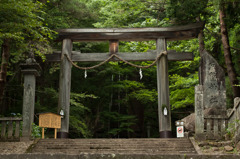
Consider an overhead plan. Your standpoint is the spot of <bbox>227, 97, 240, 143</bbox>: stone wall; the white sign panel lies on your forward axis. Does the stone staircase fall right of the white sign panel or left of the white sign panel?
left

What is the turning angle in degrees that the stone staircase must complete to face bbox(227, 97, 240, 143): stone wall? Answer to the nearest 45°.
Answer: approximately 90° to its left

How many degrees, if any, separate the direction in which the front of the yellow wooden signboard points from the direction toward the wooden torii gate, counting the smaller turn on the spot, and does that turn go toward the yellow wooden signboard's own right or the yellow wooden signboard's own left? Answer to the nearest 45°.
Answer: approximately 135° to the yellow wooden signboard's own left

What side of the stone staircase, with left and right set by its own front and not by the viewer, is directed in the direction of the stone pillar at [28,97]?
right

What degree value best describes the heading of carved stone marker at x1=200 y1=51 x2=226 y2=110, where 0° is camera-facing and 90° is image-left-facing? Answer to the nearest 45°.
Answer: approximately 0°

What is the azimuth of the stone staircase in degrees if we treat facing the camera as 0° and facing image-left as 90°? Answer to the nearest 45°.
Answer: approximately 0°

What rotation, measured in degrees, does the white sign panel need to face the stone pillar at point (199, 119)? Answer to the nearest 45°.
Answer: approximately 45° to its left

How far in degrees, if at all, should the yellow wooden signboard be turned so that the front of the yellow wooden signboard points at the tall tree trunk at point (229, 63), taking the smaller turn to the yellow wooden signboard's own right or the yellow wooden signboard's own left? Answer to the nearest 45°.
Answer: approximately 90° to the yellow wooden signboard's own left

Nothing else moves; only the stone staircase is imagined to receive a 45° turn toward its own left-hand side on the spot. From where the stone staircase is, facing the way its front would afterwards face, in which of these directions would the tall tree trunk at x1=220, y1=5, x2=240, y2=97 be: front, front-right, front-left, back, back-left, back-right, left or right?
left

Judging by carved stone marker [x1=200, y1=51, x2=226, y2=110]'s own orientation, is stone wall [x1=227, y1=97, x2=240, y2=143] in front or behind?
in front

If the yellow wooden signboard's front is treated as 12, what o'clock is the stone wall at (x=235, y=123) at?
The stone wall is roughly at 10 o'clock from the yellow wooden signboard.

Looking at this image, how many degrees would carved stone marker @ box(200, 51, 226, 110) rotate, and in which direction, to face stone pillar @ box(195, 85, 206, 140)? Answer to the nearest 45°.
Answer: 0° — it already faces it

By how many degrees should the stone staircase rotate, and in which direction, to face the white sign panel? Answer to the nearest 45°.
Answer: approximately 135° to its left

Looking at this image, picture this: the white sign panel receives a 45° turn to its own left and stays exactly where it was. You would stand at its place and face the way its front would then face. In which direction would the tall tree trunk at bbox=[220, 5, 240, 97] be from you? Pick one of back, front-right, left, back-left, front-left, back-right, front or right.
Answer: left
